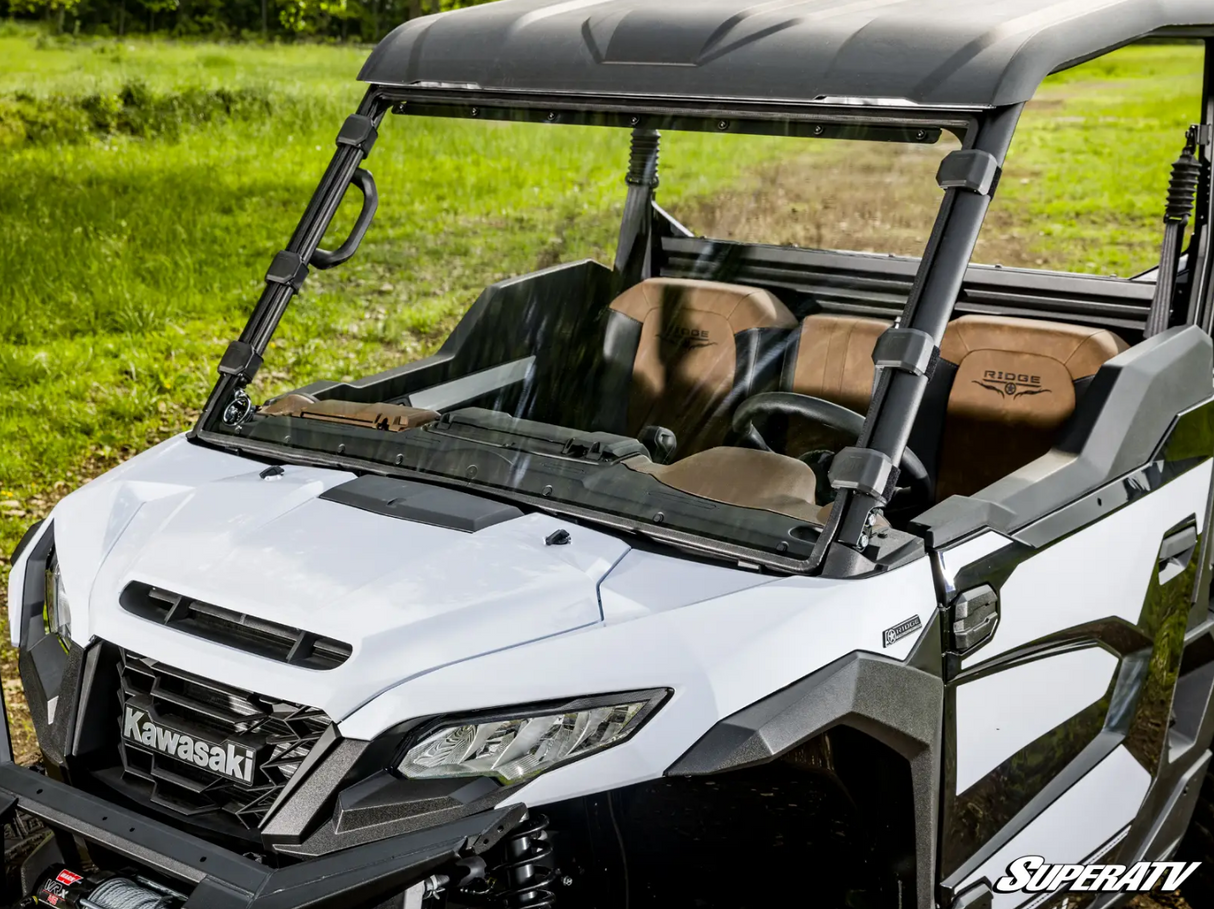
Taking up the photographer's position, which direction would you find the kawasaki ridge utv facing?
facing the viewer and to the left of the viewer
